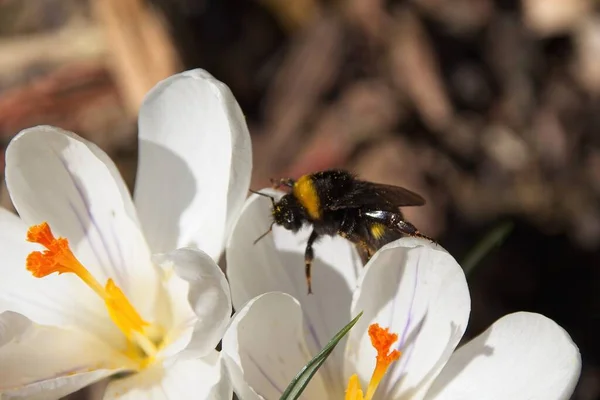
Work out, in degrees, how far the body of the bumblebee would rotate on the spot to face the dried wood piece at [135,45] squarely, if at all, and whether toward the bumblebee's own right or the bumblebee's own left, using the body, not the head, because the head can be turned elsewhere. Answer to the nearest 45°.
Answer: approximately 45° to the bumblebee's own right

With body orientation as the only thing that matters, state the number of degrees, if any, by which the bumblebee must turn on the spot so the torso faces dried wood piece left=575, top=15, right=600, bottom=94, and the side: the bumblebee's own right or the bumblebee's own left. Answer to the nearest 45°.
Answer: approximately 135° to the bumblebee's own right

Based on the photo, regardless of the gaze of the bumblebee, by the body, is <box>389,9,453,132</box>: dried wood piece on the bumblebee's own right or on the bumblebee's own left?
on the bumblebee's own right

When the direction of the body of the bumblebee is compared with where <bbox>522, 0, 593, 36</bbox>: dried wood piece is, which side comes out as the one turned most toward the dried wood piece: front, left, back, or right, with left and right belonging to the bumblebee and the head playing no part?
right

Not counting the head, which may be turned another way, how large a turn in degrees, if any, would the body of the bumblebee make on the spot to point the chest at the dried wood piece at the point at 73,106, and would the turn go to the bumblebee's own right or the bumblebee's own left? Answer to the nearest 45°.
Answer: approximately 45° to the bumblebee's own right

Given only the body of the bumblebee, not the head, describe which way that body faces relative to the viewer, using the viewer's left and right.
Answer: facing to the left of the viewer
